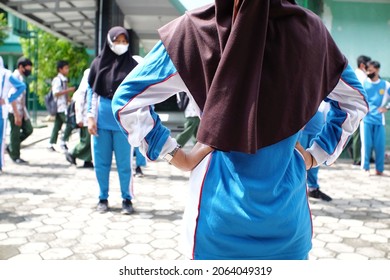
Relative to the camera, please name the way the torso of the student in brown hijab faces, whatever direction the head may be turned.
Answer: away from the camera
